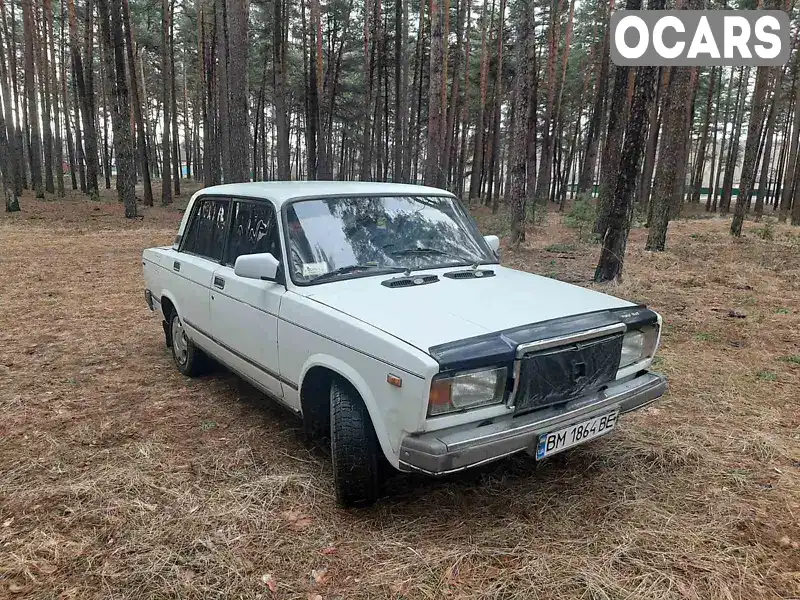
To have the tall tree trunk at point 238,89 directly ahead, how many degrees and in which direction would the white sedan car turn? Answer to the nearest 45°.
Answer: approximately 135° to its left

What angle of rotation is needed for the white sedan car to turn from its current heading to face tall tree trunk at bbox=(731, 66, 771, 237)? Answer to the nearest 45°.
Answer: approximately 90° to its left

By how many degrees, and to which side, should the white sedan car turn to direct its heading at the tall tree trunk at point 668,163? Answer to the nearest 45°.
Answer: approximately 90° to its left

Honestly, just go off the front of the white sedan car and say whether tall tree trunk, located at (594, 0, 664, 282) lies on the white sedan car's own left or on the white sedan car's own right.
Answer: on the white sedan car's own left

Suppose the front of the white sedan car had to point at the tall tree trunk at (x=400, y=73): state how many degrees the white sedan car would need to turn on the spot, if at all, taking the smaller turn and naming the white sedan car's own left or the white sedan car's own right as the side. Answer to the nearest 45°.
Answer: approximately 135° to the white sedan car's own left

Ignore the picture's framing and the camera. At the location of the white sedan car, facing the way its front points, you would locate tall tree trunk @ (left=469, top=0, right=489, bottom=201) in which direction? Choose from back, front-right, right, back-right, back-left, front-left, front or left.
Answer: back-left

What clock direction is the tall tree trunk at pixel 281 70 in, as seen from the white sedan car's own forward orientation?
The tall tree trunk is roughly at 7 o'clock from the white sedan car.

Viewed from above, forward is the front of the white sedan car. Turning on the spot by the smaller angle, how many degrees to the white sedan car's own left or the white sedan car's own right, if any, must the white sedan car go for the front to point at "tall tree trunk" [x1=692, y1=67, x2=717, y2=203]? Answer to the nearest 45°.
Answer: approximately 90° to the white sedan car's own left

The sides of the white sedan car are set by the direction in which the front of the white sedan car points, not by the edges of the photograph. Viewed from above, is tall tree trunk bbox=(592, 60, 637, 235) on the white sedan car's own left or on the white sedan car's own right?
on the white sedan car's own left

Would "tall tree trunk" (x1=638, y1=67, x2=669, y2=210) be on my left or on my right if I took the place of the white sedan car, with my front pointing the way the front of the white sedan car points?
on my left

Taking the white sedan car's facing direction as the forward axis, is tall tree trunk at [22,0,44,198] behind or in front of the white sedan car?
behind
